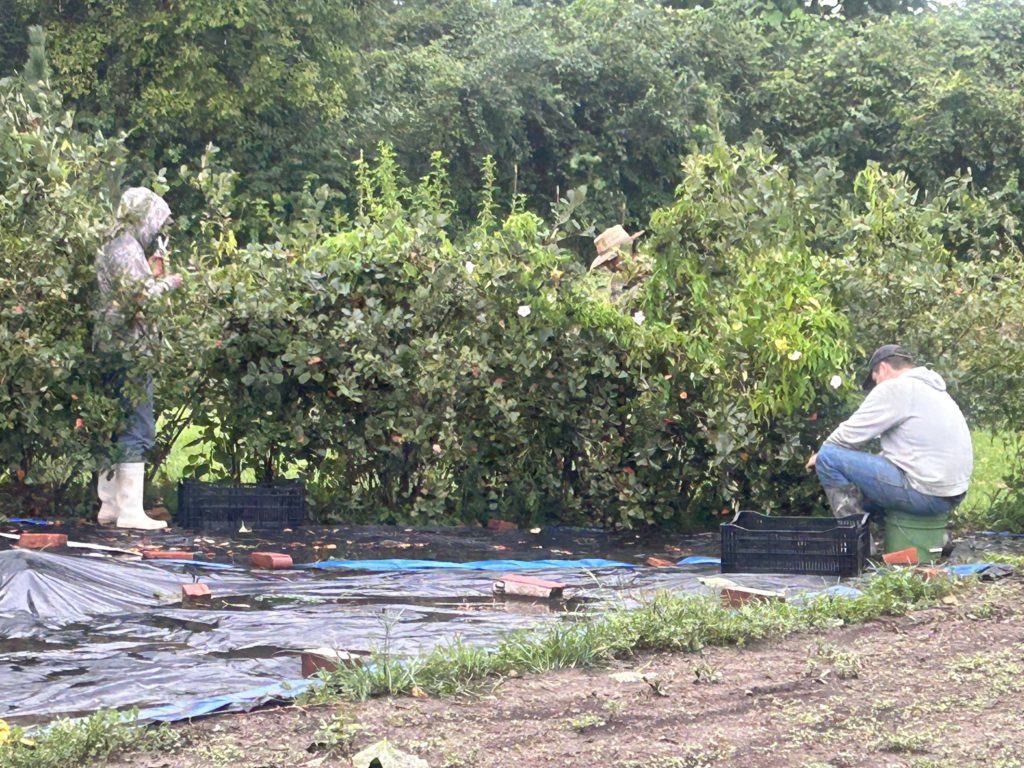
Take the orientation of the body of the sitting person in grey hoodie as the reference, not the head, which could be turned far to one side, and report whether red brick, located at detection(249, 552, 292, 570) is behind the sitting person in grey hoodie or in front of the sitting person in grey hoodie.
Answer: in front

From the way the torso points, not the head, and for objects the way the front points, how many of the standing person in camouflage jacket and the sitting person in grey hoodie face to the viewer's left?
1

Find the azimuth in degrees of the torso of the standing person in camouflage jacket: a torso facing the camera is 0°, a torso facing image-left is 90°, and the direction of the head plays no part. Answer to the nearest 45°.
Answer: approximately 270°

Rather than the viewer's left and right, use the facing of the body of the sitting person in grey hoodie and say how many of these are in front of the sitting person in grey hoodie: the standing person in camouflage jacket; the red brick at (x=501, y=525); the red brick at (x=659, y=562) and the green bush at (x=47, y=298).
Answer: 4

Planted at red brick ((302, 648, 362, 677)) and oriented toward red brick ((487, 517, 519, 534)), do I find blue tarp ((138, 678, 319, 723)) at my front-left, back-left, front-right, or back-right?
back-left

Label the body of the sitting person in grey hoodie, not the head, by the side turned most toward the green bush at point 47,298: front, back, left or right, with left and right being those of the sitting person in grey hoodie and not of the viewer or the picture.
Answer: front

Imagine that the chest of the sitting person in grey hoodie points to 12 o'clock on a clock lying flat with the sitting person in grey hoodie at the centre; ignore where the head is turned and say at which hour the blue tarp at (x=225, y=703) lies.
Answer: The blue tarp is roughly at 10 o'clock from the sitting person in grey hoodie.

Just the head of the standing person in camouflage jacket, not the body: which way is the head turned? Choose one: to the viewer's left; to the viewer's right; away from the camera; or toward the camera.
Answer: to the viewer's right

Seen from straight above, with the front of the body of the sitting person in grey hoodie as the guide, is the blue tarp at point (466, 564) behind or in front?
in front

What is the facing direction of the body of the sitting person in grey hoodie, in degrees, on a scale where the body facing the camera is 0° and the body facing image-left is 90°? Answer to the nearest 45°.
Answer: approximately 90°
